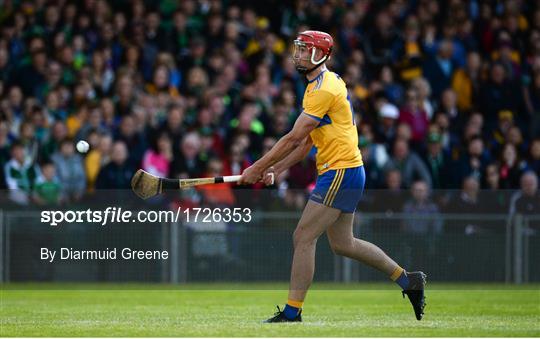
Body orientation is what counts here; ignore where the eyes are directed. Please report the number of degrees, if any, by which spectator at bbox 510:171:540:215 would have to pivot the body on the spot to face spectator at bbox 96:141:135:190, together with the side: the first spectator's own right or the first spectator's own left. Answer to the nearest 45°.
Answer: approximately 90° to the first spectator's own right

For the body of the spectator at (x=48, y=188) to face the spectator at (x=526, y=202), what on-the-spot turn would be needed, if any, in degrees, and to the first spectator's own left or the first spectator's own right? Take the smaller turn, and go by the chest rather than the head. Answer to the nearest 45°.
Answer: approximately 90° to the first spectator's own left

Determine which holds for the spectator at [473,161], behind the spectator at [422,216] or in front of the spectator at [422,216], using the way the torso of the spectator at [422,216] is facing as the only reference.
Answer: behind

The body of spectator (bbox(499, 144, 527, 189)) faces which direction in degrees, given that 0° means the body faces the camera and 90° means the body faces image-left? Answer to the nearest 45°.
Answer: approximately 0°

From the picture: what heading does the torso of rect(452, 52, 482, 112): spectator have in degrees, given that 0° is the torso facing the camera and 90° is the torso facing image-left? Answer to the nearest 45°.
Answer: approximately 45°

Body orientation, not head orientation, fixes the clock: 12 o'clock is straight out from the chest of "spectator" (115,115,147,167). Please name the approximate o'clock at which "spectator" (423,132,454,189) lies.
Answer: "spectator" (423,132,454,189) is roughly at 9 o'clock from "spectator" (115,115,147,167).
